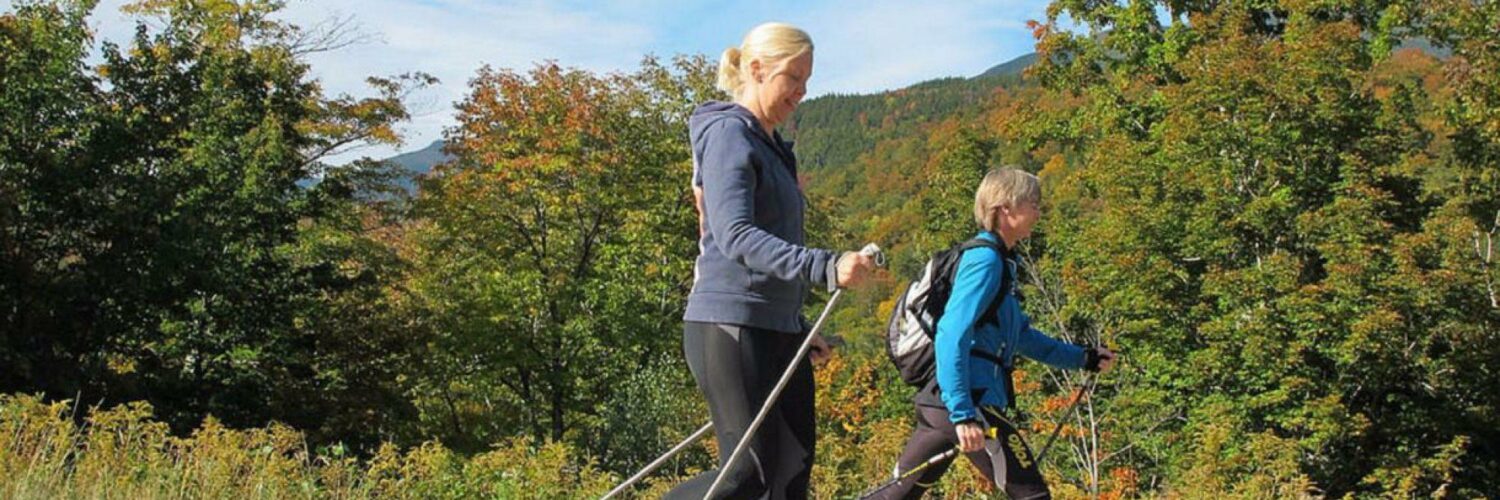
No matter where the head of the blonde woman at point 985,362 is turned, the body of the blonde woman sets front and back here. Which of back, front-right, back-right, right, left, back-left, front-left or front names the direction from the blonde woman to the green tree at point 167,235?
back-left

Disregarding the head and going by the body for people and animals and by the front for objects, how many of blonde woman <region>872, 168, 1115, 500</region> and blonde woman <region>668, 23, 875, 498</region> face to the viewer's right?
2

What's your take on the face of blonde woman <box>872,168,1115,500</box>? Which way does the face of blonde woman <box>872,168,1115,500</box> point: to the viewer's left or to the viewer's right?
to the viewer's right

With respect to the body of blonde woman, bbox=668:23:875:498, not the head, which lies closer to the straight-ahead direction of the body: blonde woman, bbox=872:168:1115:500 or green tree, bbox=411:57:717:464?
the blonde woman

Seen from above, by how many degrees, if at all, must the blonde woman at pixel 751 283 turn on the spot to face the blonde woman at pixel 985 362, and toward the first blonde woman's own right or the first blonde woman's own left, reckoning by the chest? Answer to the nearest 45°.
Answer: approximately 45° to the first blonde woman's own left

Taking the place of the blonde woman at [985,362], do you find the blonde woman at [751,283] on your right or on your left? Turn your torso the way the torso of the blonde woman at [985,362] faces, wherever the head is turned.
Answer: on your right

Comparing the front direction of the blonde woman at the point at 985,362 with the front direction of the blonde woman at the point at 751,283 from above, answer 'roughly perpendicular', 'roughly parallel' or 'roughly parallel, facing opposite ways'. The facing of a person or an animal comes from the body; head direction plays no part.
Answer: roughly parallel

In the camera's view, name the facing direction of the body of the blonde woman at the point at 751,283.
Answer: to the viewer's right

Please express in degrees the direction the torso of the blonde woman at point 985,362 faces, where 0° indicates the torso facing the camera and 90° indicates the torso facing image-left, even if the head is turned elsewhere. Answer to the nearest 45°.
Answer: approximately 270°

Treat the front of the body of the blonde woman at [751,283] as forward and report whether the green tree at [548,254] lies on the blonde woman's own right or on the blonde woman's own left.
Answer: on the blonde woman's own left

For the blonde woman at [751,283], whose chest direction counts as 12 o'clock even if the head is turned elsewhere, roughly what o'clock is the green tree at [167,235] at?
The green tree is roughly at 8 o'clock from the blonde woman.
